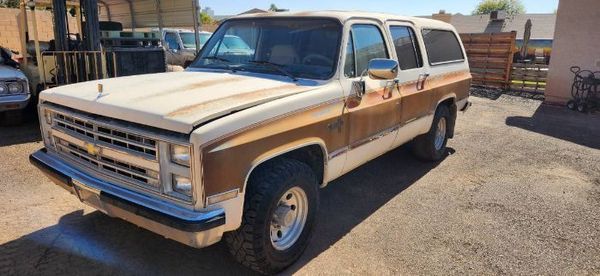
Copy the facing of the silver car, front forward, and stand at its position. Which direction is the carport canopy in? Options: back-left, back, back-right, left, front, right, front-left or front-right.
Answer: back-left

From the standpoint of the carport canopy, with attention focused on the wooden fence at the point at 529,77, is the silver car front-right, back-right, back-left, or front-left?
back-right

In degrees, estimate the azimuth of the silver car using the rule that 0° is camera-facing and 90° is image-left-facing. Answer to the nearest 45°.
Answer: approximately 0°

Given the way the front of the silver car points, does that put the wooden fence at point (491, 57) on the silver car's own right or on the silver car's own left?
on the silver car's own left

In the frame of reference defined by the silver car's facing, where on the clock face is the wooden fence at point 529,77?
The wooden fence is roughly at 9 o'clock from the silver car.

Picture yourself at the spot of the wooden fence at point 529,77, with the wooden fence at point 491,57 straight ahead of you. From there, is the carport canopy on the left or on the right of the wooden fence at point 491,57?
left
